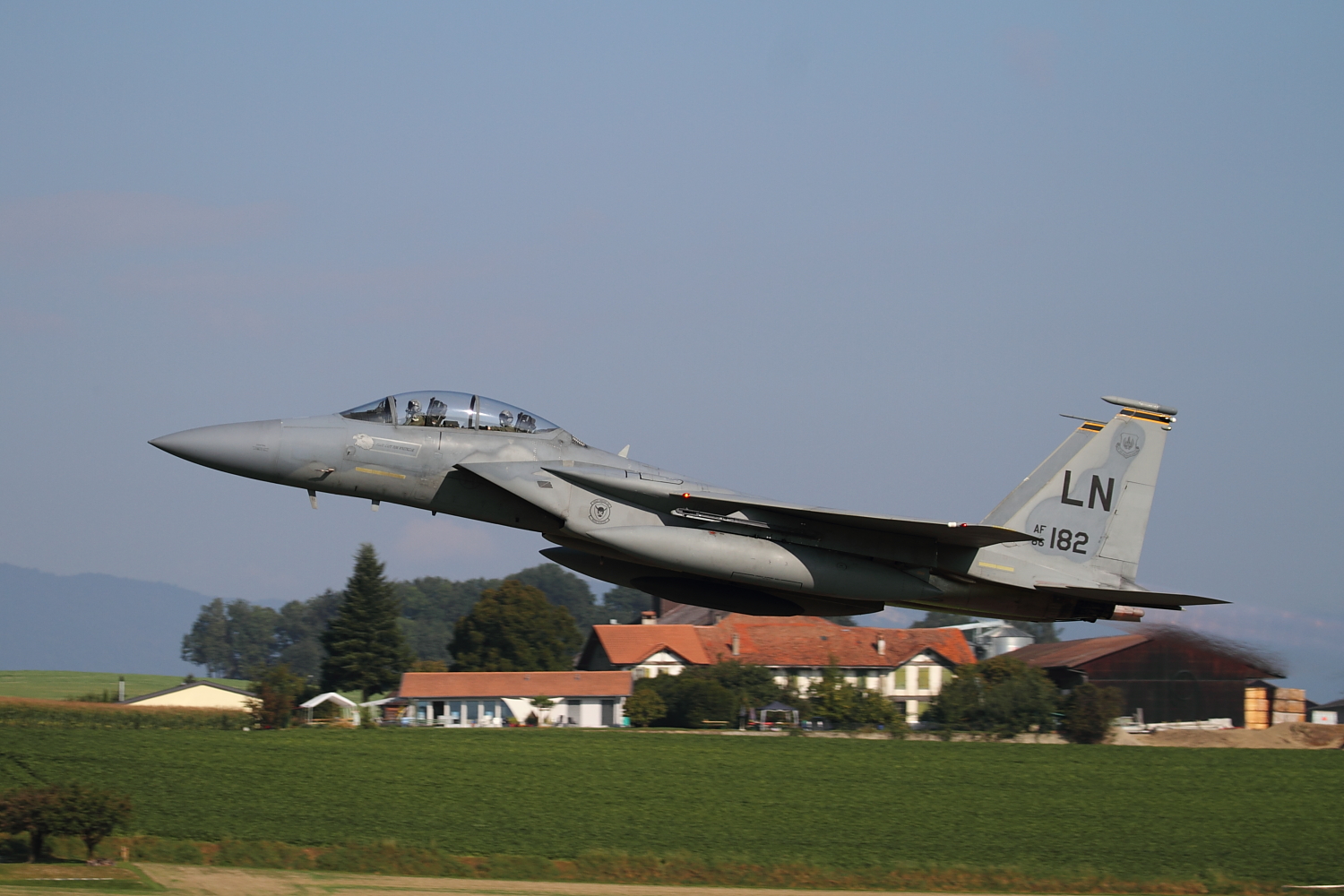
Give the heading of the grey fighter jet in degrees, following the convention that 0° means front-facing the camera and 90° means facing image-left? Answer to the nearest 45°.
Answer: approximately 90°
